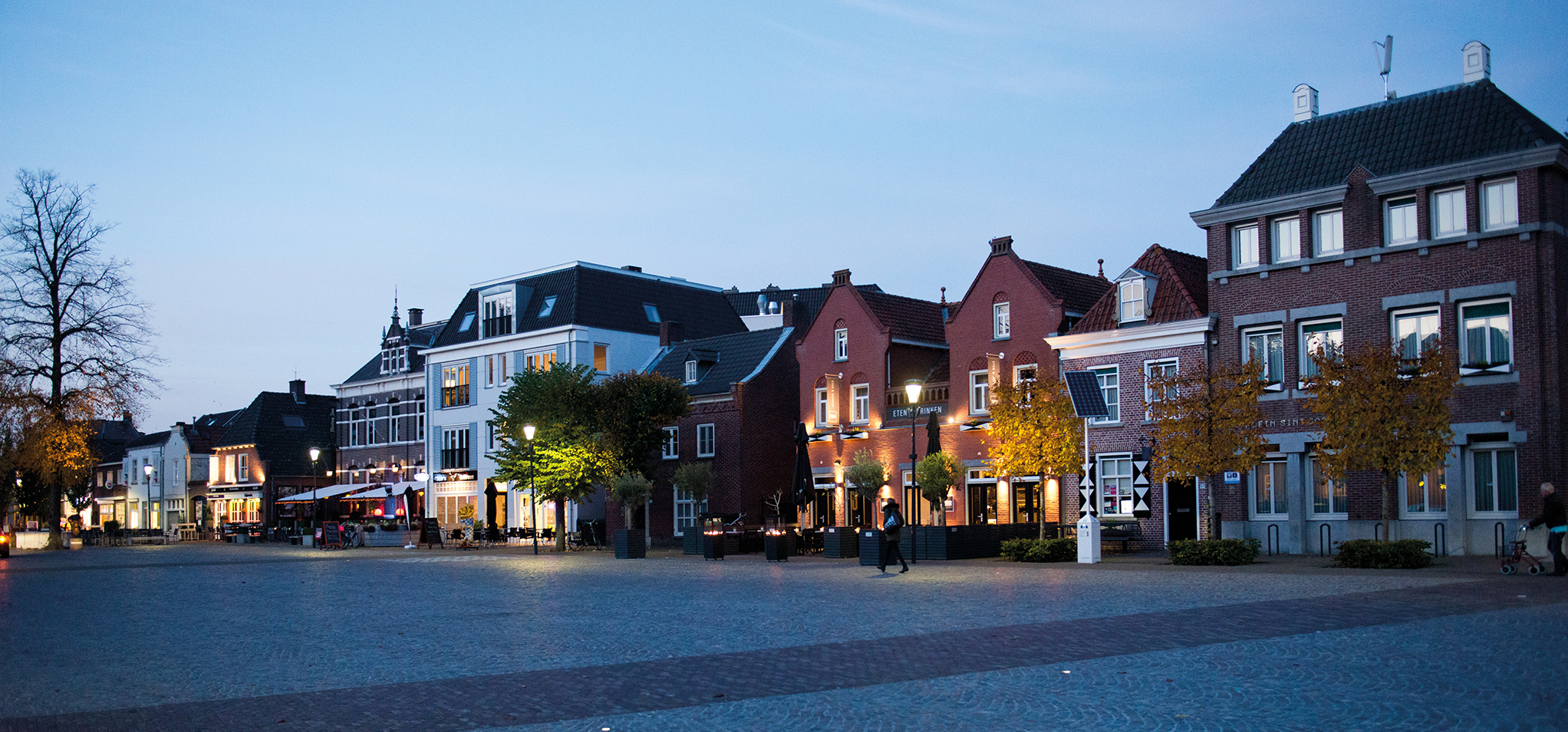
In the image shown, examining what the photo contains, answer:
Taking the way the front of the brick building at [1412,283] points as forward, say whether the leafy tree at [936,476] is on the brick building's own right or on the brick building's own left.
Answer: on the brick building's own right

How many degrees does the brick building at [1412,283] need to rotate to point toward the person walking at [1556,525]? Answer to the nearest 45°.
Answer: approximately 45° to its left

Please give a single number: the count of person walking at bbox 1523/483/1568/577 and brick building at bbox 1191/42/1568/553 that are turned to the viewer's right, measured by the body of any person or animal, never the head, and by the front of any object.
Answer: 0

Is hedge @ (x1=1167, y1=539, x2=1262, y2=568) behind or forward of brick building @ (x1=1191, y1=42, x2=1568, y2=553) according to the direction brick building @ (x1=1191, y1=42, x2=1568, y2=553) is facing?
forward

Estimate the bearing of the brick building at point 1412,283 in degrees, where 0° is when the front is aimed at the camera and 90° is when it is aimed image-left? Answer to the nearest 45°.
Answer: approximately 45°

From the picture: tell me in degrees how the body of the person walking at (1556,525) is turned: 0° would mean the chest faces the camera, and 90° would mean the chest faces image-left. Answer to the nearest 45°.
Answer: approximately 90°

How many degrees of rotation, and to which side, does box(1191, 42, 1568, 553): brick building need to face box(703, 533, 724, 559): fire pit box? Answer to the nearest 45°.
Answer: approximately 45° to its right

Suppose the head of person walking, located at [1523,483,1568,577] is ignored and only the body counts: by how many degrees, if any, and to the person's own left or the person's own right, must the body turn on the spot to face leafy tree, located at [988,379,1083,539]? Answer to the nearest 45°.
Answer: approximately 45° to the person's own right
